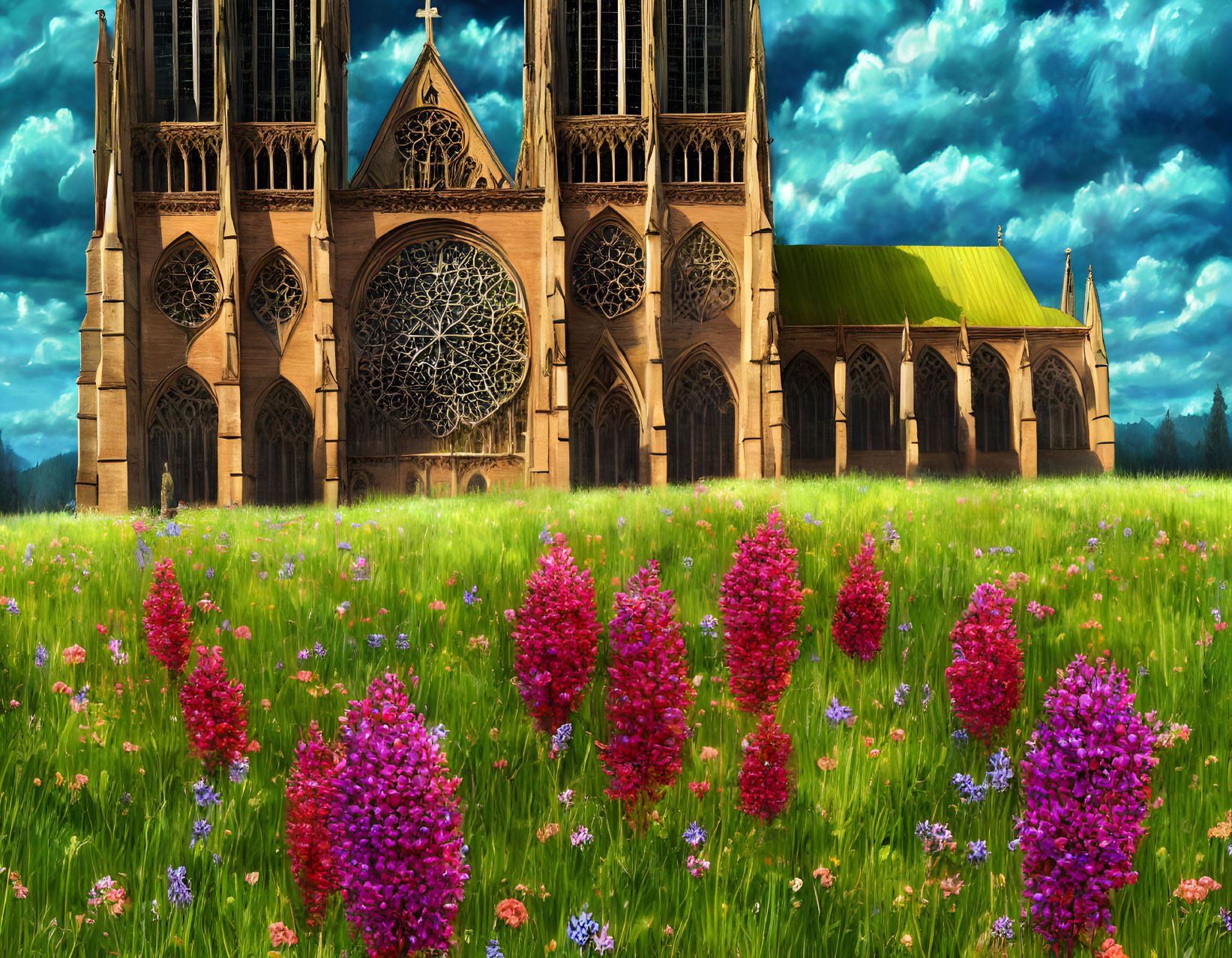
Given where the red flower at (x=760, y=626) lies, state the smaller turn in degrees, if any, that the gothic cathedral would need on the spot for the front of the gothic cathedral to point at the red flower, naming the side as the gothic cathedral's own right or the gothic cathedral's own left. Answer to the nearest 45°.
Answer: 0° — it already faces it

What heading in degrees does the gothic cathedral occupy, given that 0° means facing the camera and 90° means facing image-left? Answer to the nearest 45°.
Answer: approximately 0°

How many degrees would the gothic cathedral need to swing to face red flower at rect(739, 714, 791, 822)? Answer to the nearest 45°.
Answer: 0° — it already faces it
